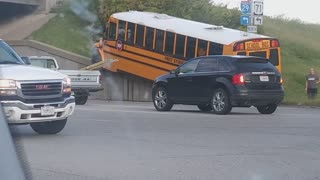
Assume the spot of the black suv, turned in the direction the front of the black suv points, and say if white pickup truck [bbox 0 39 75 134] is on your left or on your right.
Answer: on your left

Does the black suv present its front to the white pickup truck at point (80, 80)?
yes

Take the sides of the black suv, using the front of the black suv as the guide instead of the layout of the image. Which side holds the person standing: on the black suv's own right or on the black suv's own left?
on the black suv's own right

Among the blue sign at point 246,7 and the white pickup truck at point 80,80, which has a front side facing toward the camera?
the blue sign

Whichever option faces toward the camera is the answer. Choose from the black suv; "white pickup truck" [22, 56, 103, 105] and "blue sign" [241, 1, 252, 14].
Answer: the blue sign

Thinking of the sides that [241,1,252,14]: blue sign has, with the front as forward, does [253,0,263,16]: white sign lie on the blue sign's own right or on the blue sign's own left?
on the blue sign's own left

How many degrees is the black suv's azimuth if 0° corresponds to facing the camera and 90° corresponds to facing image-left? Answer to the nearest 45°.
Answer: approximately 135°

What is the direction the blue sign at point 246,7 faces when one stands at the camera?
facing the viewer

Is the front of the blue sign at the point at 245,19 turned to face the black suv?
yes

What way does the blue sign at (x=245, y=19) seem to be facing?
toward the camera

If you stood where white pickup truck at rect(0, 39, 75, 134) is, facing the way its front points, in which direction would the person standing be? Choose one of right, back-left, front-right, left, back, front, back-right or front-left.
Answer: left

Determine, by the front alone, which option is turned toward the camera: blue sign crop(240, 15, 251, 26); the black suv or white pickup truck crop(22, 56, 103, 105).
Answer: the blue sign

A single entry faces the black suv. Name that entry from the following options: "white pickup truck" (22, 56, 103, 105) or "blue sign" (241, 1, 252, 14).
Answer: the blue sign
